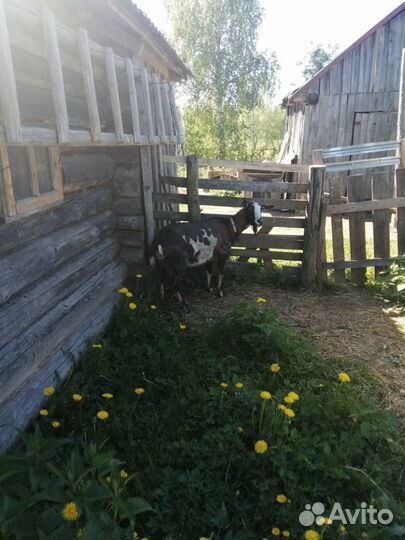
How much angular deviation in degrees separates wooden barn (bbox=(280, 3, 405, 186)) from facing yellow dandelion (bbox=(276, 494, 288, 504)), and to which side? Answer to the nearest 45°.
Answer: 0° — it already faces it

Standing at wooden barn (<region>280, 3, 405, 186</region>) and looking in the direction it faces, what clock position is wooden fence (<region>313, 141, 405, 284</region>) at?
The wooden fence is roughly at 12 o'clock from the wooden barn.

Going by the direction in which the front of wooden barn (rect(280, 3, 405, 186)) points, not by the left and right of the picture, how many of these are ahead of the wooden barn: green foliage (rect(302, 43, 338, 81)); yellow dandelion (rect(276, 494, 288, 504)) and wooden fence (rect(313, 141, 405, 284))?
2

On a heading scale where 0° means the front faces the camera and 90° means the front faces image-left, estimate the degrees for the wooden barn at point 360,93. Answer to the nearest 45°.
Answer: approximately 0°

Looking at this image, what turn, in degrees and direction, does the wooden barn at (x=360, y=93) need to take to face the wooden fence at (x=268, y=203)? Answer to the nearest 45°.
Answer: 0° — it already faces it

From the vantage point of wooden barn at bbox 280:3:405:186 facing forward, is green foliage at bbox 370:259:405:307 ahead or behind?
ahead

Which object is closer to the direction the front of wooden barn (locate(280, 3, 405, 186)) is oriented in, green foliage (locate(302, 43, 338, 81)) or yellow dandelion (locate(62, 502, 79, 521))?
the yellow dandelion

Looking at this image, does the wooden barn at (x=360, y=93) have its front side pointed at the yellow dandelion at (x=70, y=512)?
yes

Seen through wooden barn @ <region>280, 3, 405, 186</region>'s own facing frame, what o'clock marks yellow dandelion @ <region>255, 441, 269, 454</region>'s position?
The yellow dandelion is roughly at 12 o'clock from the wooden barn.

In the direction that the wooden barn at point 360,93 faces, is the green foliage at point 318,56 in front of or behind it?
behind
